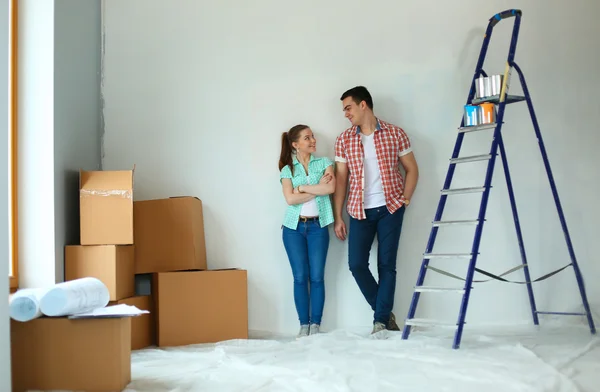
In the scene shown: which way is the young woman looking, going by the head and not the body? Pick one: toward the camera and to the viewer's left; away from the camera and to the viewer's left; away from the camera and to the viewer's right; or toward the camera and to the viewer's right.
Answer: toward the camera and to the viewer's right

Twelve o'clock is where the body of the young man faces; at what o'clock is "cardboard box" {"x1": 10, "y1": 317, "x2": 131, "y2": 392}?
The cardboard box is roughly at 1 o'clock from the young man.

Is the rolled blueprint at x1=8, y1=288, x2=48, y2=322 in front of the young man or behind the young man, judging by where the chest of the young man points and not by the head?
in front

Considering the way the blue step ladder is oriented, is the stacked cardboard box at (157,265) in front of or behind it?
in front

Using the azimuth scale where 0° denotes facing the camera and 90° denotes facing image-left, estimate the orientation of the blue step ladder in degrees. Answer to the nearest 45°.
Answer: approximately 45°

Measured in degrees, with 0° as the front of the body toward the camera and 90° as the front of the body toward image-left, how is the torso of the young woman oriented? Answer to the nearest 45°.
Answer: approximately 0°

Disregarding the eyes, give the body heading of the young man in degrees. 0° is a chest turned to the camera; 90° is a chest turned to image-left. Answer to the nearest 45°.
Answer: approximately 0°

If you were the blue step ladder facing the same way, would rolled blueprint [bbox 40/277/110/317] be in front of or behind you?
in front

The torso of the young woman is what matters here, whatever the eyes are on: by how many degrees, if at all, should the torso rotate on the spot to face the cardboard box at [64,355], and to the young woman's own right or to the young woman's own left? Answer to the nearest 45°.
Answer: approximately 45° to the young woman's own right

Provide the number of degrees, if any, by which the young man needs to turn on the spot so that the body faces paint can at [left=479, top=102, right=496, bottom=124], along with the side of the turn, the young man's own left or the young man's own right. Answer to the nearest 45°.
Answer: approximately 45° to the young man's own left

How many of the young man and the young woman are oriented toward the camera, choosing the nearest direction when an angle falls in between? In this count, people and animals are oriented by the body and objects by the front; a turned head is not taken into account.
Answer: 2
